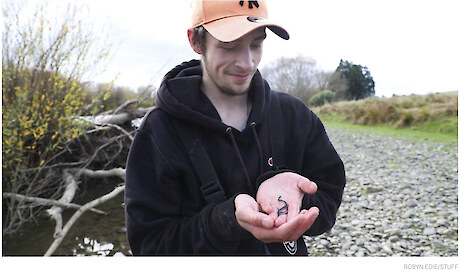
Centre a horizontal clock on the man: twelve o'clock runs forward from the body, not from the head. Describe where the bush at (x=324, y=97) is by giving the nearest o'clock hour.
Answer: The bush is roughly at 8 o'clock from the man.

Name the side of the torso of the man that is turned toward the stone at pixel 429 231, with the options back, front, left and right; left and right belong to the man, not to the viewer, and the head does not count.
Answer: left

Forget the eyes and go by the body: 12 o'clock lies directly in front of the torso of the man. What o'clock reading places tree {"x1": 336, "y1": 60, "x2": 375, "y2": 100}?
The tree is roughly at 8 o'clock from the man.

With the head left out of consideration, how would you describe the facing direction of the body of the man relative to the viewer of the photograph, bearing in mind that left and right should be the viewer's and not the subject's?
facing the viewer and to the right of the viewer

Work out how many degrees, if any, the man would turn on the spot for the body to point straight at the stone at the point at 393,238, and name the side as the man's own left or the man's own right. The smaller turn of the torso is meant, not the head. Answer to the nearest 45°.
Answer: approximately 90° to the man's own left

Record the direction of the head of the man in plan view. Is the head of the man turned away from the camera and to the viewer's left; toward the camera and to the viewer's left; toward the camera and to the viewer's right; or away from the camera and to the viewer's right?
toward the camera and to the viewer's right
